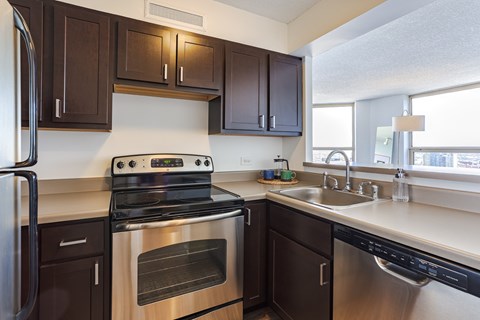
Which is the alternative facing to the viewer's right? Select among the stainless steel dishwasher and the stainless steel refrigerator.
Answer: the stainless steel refrigerator

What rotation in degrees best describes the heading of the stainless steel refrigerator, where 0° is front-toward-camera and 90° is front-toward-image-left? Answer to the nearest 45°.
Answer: approximately 270°

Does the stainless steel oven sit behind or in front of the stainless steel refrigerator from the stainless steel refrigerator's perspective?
in front

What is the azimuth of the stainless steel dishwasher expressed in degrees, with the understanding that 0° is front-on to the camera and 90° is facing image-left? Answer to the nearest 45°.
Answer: approximately 45°

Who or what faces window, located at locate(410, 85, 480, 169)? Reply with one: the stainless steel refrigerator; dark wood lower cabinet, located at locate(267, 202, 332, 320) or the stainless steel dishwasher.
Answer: the stainless steel refrigerator

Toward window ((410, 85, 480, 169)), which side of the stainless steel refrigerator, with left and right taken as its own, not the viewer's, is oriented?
front

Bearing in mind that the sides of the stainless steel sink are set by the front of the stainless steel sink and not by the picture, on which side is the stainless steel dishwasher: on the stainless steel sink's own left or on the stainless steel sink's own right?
on the stainless steel sink's own left

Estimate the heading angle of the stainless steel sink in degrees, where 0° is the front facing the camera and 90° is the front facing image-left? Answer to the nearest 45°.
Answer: approximately 45°

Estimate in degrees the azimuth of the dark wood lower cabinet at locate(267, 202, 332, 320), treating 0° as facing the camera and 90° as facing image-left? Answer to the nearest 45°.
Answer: approximately 45°
